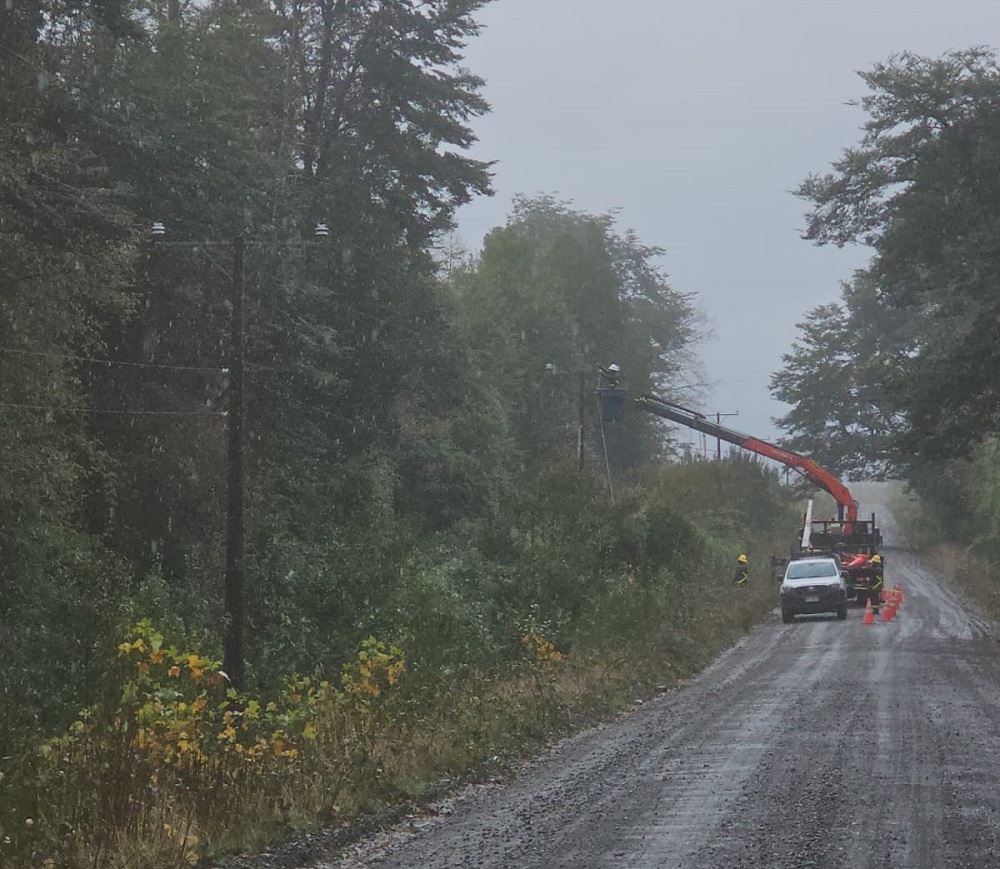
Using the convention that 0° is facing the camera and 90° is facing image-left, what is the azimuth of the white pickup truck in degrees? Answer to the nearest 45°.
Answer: approximately 0°

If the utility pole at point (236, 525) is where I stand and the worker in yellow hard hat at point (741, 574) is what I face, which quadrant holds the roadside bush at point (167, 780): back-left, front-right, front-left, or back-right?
back-right

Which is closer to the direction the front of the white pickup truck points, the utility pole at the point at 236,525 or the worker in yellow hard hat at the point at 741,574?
the utility pole

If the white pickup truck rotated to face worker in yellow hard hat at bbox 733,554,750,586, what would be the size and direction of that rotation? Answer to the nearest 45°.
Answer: approximately 180°

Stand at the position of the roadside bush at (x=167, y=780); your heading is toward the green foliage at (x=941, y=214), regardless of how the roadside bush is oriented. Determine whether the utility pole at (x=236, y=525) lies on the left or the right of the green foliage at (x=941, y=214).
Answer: left
